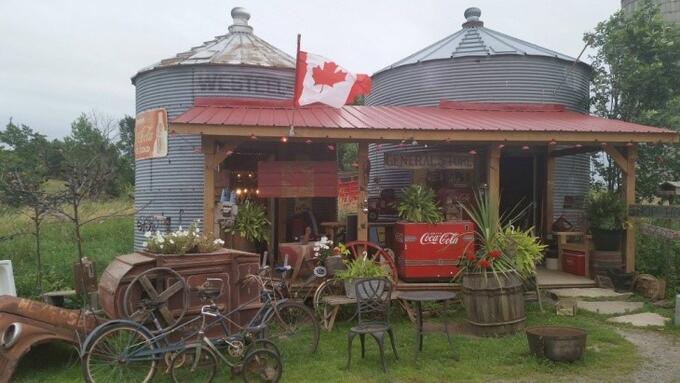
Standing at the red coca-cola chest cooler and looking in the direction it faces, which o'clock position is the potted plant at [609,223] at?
The potted plant is roughly at 8 o'clock from the red coca-cola chest cooler.

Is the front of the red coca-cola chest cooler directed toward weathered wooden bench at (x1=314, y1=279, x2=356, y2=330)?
no

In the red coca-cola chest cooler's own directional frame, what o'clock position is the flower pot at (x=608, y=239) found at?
The flower pot is roughly at 8 o'clock from the red coca-cola chest cooler.

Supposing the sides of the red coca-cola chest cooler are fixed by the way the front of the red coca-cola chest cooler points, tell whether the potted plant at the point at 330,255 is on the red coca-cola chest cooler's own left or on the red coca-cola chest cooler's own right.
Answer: on the red coca-cola chest cooler's own right

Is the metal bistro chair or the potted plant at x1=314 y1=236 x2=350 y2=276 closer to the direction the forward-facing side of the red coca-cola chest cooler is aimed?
the metal bistro chair

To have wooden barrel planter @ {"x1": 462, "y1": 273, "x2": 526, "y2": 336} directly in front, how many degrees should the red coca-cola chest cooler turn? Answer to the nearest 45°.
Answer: approximately 45° to its left

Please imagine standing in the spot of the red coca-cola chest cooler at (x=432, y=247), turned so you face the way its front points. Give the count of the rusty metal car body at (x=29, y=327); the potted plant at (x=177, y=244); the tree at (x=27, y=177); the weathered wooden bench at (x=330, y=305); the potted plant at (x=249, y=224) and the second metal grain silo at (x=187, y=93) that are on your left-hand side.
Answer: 0

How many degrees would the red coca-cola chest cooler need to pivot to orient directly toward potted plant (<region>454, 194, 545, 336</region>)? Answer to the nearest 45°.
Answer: approximately 45° to its left

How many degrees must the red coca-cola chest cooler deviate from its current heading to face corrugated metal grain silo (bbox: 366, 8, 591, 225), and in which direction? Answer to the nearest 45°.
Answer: approximately 180°

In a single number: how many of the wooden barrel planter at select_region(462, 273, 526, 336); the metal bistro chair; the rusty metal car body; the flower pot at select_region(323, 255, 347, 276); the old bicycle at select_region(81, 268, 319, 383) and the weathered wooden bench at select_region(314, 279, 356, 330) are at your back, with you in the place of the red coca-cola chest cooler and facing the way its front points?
0

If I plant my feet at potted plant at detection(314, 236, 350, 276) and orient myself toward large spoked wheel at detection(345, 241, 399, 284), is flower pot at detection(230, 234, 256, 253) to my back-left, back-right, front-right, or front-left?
back-left

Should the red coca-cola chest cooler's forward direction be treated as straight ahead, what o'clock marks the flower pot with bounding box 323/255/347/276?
The flower pot is roughly at 2 o'clock from the red coca-cola chest cooler.

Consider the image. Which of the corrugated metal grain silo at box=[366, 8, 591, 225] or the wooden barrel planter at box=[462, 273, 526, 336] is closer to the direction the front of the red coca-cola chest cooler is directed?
the wooden barrel planter

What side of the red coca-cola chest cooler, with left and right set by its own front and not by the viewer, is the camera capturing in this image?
front

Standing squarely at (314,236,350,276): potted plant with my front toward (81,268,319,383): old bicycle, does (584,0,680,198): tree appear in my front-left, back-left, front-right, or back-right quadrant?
back-left

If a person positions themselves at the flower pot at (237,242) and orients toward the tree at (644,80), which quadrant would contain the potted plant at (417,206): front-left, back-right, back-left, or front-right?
front-right

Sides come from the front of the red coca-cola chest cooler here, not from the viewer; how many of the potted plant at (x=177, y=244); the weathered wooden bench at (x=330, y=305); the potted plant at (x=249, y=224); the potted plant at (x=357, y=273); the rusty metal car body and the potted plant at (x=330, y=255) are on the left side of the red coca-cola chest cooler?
0

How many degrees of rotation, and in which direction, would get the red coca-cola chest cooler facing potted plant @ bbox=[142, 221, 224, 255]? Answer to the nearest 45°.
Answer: approximately 45° to its right

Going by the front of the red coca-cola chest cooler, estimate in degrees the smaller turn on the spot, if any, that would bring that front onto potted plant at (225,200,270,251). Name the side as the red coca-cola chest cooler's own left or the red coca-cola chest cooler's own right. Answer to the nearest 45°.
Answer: approximately 90° to the red coca-cola chest cooler's own right

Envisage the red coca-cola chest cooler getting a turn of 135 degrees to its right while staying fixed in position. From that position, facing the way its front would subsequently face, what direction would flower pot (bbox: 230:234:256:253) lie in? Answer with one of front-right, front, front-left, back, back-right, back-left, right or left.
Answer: front-left

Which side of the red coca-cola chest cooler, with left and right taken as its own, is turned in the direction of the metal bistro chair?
front

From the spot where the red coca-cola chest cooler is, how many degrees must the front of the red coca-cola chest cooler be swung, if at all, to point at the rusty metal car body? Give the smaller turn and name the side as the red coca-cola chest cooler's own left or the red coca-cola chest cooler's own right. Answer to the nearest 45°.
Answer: approximately 45° to the red coca-cola chest cooler's own right

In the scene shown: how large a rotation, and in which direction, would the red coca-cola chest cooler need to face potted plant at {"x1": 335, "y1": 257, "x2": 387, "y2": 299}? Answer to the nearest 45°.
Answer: approximately 45° to its right
